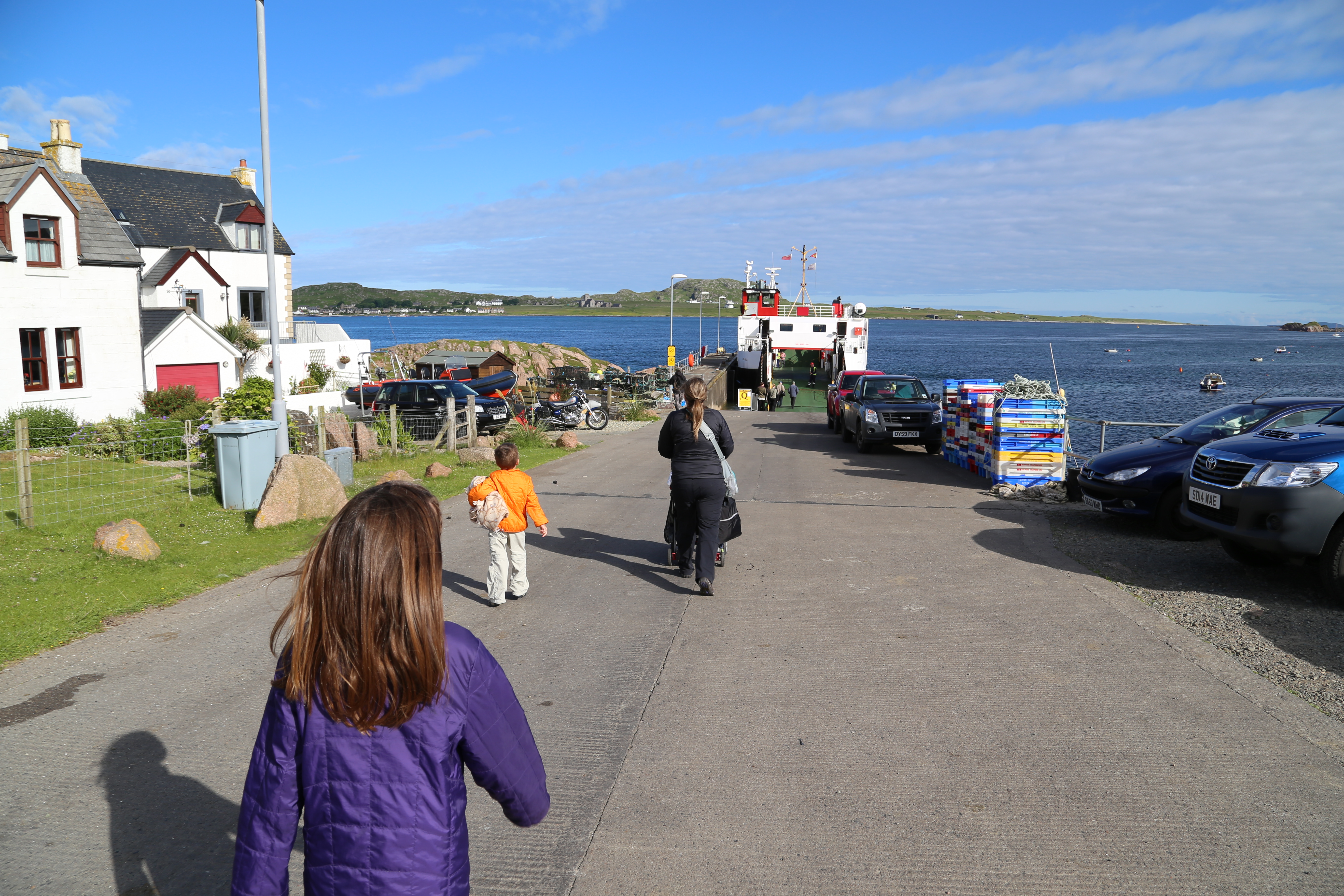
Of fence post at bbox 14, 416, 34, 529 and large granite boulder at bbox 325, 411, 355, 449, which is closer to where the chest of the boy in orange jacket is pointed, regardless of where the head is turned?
the large granite boulder

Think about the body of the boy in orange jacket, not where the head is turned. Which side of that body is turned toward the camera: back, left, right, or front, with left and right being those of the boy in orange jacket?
back

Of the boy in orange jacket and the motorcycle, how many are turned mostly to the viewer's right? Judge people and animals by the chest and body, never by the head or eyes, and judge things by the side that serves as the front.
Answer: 1

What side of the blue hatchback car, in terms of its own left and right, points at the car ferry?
right

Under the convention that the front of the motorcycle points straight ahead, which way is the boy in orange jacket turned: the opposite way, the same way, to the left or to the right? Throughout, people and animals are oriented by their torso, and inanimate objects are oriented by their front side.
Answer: to the left

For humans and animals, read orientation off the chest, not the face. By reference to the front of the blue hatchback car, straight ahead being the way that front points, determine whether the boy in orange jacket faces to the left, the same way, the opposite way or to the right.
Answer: to the right

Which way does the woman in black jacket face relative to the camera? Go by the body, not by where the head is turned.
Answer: away from the camera

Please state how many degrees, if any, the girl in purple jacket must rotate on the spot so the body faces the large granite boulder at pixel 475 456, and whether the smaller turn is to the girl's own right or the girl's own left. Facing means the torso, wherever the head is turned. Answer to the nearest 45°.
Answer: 0° — they already face it

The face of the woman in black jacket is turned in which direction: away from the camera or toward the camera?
away from the camera

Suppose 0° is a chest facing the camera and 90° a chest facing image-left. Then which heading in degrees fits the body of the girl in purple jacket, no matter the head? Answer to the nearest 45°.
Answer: approximately 180°

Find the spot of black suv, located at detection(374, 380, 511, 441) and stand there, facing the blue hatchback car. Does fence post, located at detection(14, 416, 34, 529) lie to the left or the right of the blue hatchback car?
right

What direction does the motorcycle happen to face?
to the viewer's right

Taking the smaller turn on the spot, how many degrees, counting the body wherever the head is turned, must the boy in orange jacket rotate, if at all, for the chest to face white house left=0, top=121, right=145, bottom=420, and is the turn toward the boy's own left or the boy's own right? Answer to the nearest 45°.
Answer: approximately 45° to the boy's own left

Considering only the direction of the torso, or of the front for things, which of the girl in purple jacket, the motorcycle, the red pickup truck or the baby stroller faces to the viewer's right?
the motorcycle
